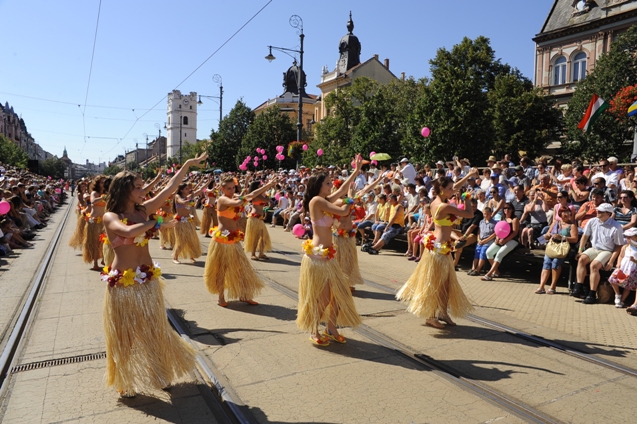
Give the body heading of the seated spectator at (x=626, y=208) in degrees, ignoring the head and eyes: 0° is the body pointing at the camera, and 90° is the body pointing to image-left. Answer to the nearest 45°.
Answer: approximately 45°

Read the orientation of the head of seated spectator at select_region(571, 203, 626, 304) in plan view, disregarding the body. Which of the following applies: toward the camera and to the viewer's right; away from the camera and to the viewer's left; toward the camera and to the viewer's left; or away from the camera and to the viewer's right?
toward the camera and to the viewer's left

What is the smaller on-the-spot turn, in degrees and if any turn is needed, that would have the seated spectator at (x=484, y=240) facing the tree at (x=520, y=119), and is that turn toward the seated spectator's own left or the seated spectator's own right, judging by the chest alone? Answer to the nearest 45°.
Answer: approximately 135° to the seated spectator's own right

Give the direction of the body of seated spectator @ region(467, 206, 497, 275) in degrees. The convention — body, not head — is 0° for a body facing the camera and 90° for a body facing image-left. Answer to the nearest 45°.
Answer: approximately 45°

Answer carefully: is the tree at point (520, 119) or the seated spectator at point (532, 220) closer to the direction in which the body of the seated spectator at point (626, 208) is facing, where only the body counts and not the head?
the seated spectator

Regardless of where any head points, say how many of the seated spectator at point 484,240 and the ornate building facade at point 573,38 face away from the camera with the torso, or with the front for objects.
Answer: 0

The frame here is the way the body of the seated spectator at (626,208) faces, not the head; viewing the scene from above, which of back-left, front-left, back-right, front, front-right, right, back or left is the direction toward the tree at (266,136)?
right

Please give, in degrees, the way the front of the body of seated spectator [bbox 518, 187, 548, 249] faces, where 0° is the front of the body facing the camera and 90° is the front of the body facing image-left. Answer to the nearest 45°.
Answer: approximately 45°

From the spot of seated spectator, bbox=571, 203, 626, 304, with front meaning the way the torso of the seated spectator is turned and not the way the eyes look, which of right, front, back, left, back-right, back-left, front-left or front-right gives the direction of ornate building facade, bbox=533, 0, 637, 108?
back-right
